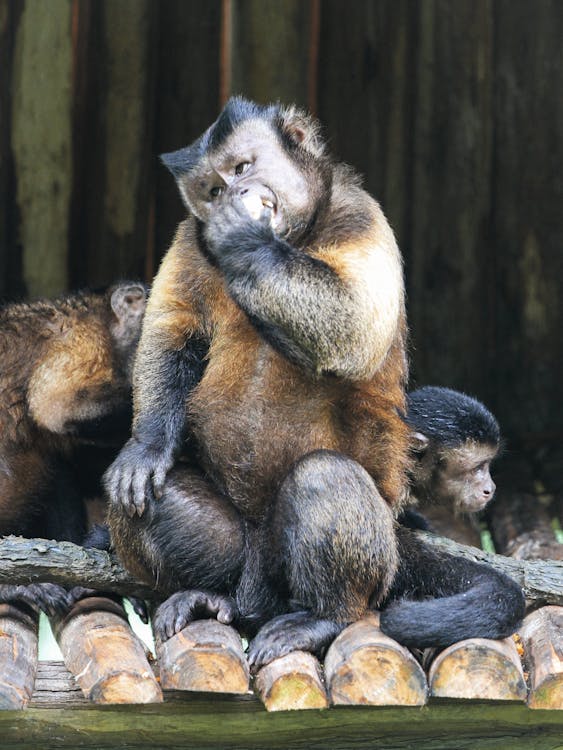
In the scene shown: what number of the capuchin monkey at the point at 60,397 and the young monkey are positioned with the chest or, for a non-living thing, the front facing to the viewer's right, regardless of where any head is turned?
2

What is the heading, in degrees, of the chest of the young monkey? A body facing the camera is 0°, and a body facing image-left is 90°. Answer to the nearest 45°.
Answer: approximately 270°

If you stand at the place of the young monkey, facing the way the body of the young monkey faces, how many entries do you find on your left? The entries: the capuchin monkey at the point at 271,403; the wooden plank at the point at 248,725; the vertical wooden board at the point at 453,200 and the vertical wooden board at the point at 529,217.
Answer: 2

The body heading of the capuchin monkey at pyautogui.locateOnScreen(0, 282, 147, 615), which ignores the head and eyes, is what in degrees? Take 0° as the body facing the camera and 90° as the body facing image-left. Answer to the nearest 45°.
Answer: approximately 270°

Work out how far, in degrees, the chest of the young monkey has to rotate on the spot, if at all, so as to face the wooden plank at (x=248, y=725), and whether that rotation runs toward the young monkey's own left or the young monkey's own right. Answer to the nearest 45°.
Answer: approximately 135° to the young monkey's own right

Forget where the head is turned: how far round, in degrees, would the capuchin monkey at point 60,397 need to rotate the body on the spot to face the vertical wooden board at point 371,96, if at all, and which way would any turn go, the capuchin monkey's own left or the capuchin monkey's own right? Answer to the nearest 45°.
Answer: approximately 45° to the capuchin monkey's own left

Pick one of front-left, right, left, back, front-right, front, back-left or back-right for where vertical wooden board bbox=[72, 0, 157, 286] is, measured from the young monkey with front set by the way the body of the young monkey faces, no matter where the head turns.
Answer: back-left

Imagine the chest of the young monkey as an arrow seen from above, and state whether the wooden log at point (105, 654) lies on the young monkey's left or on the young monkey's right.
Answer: on the young monkey's right

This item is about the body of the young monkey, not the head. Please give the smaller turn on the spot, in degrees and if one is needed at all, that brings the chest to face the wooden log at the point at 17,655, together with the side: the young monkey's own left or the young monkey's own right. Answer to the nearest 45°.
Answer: approximately 135° to the young monkey's own right

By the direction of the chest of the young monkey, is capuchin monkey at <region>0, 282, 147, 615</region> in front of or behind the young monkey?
behind
